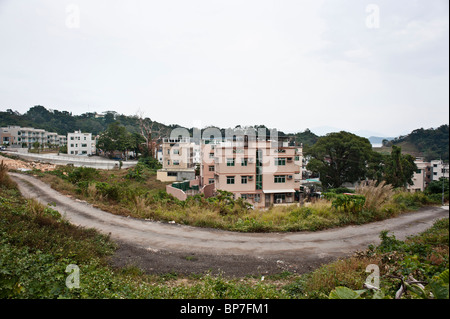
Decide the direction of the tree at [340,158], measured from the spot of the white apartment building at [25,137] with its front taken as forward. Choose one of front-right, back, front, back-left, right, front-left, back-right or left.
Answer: front

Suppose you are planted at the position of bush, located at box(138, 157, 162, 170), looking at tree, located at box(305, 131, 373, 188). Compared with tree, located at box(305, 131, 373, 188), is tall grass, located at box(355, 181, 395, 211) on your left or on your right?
right

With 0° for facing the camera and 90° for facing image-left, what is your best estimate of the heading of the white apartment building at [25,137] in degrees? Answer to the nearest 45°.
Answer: approximately 315°

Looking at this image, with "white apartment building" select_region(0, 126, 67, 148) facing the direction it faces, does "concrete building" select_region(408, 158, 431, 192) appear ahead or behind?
ahead

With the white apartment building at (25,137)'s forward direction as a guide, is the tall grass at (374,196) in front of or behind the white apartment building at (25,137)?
in front

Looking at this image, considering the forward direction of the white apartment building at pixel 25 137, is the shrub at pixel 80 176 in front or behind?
in front

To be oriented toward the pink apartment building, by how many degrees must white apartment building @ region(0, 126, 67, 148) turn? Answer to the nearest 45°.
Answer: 0° — it already faces it
